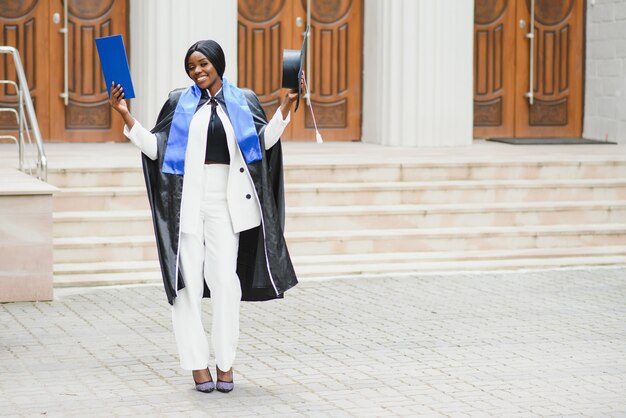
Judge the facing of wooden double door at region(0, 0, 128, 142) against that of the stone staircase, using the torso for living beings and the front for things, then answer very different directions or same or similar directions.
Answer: same or similar directions

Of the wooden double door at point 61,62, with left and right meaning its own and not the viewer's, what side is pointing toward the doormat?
left

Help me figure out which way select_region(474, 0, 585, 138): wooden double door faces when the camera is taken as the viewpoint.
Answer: facing the viewer

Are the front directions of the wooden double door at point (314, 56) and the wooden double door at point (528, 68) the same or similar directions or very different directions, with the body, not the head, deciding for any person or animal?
same or similar directions

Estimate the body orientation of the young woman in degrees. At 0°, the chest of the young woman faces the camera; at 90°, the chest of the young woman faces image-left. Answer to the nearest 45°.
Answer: approximately 0°

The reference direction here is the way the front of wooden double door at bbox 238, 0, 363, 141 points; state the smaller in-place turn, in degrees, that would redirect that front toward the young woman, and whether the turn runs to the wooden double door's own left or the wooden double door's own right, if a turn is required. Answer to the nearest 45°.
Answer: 0° — it already faces them

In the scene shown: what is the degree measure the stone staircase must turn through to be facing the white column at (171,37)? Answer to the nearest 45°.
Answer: approximately 135° to its right

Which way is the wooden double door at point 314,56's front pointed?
toward the camera

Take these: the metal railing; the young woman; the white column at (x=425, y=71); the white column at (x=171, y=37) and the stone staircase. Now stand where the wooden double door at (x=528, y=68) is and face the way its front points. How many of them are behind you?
0

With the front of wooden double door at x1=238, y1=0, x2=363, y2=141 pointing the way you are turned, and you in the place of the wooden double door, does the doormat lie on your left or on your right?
on your left

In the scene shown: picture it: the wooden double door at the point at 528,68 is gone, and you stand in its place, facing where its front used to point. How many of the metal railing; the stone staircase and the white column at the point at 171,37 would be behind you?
0

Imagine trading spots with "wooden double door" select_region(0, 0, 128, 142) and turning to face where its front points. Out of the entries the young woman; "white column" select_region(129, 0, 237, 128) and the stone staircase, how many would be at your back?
0

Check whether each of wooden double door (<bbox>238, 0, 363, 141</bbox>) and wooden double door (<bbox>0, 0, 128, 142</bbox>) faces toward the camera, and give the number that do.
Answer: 2
